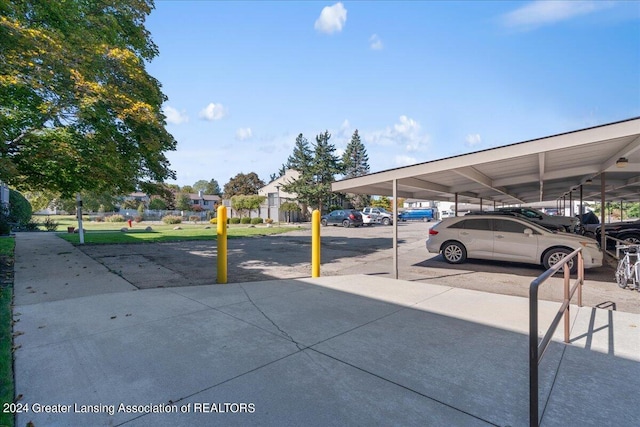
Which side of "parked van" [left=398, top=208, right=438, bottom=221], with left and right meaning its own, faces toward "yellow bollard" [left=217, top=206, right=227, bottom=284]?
left

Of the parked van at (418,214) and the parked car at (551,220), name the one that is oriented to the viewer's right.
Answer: the parked car at (551,220)

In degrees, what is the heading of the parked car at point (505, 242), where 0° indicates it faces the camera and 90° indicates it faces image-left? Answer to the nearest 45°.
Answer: approximately 270°

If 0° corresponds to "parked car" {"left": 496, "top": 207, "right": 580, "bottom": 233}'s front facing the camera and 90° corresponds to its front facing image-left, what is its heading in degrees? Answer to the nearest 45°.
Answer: approximately 270°

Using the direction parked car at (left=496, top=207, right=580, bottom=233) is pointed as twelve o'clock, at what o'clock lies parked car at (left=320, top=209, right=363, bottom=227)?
parked car at (left=320, top=209, right=363, bottom=227) is roughly at 7 o'clock from parked car at (left=496, top=207, right=580, bottom=233).

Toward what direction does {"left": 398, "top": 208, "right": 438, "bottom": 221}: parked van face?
to the viewer's left

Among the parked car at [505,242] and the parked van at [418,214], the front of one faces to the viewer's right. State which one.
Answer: the parked car at [505,242]

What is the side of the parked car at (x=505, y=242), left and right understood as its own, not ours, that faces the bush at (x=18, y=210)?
back

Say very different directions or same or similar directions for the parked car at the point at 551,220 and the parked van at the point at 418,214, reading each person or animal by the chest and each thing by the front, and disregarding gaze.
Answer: very different directions
